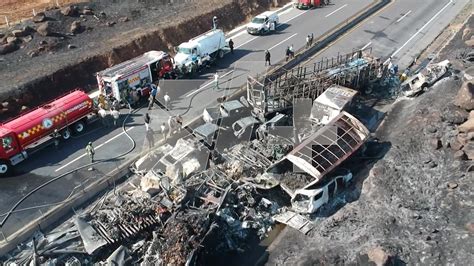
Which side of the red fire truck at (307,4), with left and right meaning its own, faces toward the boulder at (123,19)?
front

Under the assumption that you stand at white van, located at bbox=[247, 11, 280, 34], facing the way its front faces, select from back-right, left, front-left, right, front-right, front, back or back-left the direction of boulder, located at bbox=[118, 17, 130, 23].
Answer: front-right

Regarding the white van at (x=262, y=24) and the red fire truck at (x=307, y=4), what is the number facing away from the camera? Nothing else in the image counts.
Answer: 0

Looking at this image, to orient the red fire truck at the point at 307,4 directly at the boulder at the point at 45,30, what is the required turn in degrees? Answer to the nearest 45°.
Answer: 0° — it already faces it

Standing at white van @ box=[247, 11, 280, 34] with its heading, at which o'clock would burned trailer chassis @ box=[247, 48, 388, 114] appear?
The burned trailer chassis is roughly at 10 o'clock from the white van.

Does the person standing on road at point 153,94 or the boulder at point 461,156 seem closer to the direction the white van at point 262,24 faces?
the person standing on road

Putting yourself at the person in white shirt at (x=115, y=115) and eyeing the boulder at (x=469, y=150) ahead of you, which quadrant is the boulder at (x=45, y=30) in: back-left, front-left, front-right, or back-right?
back-left

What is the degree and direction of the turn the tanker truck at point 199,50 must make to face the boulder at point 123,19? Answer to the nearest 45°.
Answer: approximately 90° to its right
